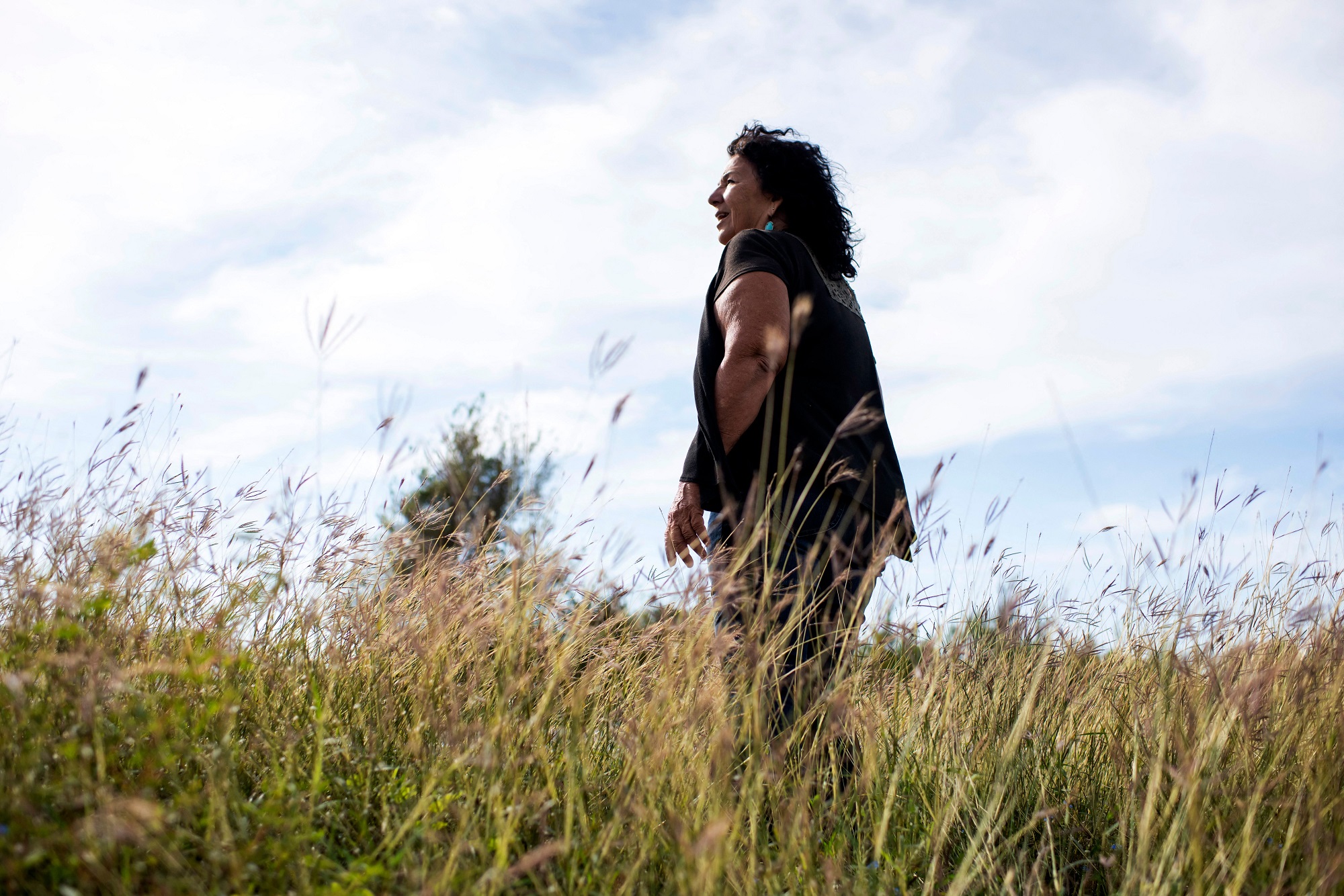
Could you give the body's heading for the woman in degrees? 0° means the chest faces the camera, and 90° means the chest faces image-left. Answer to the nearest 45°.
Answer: approximately 135°

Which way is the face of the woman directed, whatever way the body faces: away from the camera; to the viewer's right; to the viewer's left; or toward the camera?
to the viewer's left
